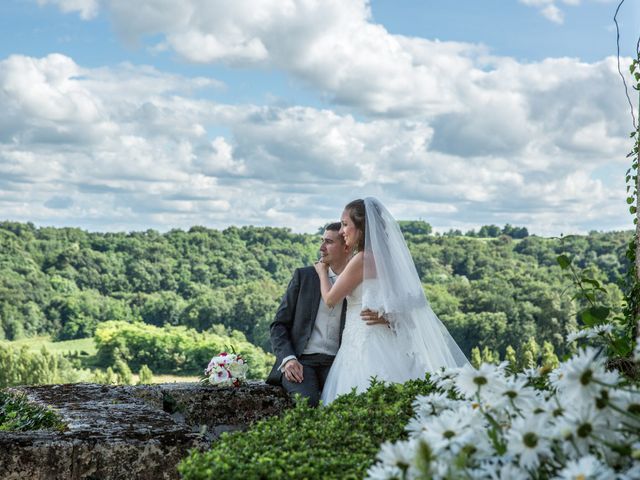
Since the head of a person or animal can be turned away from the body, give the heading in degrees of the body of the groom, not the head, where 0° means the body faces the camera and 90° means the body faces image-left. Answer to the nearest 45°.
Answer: approximately 0°

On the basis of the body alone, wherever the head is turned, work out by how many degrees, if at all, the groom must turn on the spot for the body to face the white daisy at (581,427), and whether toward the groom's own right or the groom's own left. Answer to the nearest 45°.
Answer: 0° — they already face it

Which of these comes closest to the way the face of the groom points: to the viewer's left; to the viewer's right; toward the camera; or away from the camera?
to the viewer's left

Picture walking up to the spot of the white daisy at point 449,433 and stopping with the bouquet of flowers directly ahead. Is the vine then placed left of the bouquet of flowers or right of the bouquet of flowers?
right

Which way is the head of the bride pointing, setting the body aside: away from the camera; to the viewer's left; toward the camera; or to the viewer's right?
to the viewer's left

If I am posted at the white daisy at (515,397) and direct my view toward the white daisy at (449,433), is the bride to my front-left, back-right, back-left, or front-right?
back-right

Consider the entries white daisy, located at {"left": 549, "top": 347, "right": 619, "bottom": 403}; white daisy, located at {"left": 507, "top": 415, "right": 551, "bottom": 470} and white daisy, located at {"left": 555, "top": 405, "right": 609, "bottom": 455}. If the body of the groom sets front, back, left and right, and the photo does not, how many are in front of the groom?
3

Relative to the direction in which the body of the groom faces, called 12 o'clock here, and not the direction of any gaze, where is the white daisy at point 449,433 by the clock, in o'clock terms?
The white daisy is roughly at 12 o'clock from the groom.

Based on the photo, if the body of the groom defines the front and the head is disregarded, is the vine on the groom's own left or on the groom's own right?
on the groom's own left

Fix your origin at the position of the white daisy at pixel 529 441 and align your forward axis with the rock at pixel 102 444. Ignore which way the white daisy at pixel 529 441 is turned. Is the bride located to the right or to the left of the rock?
right

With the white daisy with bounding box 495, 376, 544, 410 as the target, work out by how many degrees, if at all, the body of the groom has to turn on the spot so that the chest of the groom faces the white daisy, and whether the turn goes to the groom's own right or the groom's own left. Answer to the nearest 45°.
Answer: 0° — they already face it
